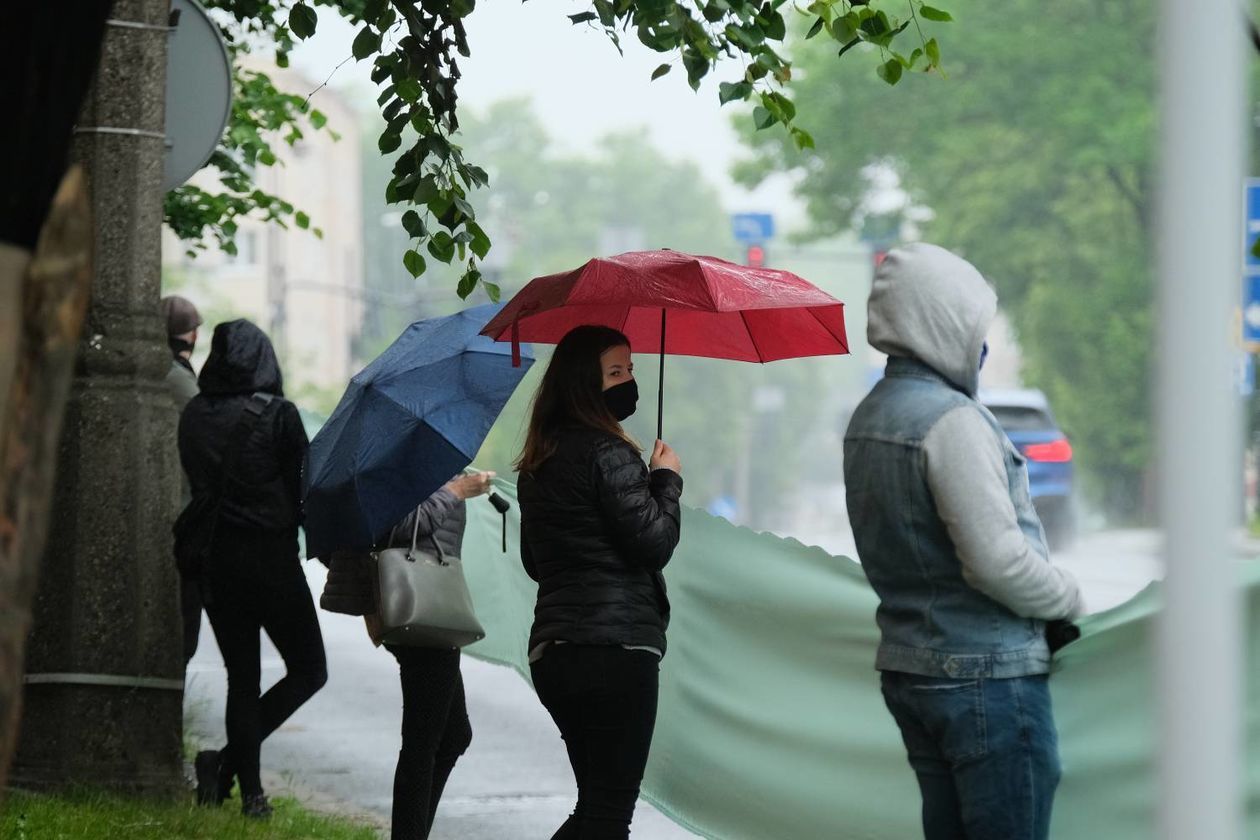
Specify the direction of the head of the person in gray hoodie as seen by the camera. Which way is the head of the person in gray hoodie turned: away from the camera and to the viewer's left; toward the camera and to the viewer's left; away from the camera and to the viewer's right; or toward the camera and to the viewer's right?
away from the camera and to the viewer's right

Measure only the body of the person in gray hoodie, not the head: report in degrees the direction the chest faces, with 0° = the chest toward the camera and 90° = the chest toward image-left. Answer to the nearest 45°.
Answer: approximately 225°

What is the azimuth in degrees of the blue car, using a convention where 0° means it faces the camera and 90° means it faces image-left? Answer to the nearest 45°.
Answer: approximately 180°

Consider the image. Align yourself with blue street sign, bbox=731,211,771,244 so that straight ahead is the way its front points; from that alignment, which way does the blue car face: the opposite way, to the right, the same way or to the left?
the opposite way

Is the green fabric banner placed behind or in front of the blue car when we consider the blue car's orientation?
behind

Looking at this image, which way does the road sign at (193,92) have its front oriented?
away from the camera

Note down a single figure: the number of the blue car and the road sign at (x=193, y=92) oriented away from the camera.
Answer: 2

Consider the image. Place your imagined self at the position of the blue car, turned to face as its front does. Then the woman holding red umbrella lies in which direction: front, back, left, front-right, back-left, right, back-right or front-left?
back
